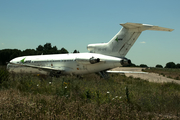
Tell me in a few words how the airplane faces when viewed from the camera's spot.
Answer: facing away from the viewer and to the left of the viewer
